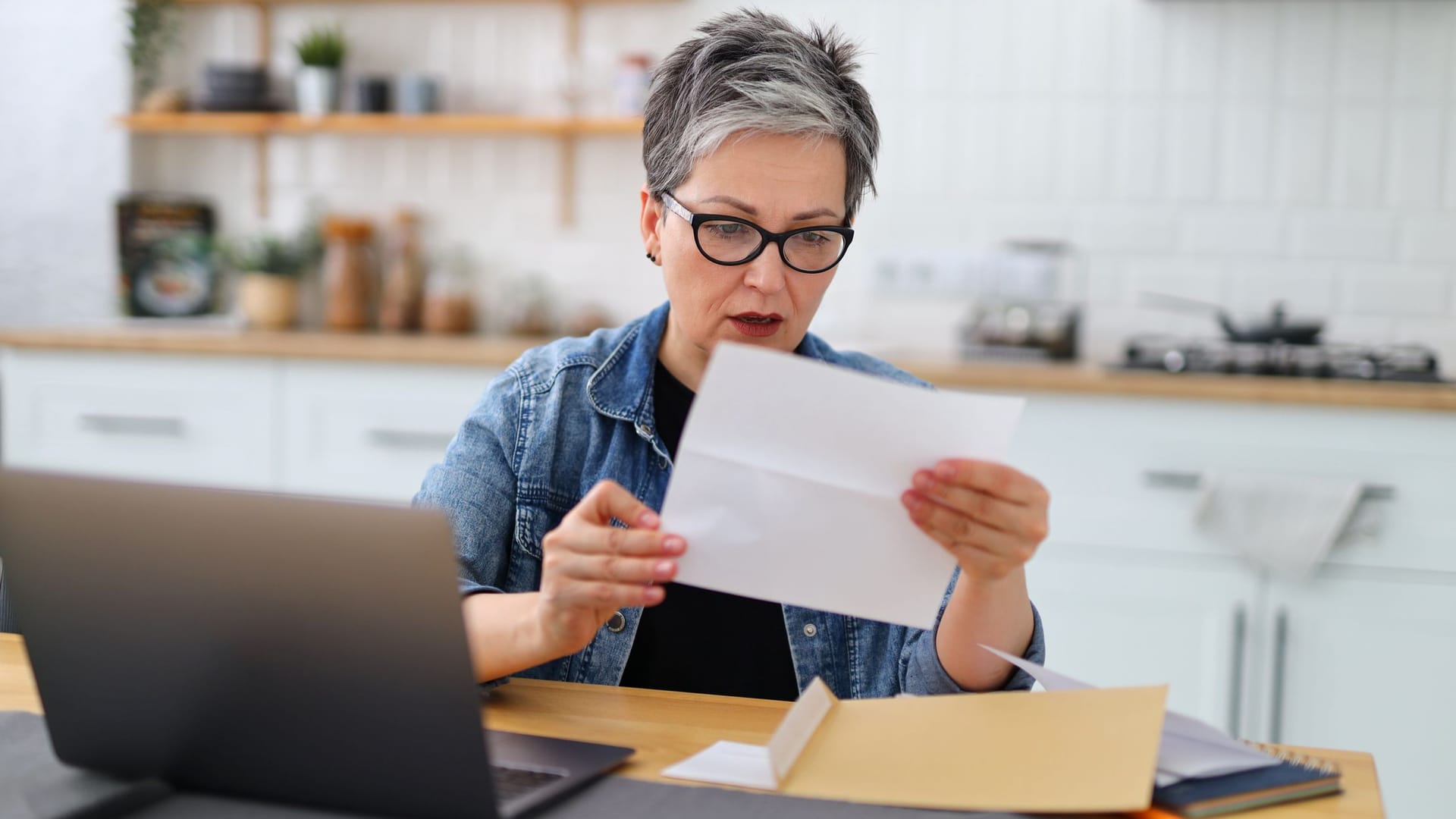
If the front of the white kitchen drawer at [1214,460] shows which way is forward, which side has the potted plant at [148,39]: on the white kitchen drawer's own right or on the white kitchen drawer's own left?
on the white kitchen drawer's own right

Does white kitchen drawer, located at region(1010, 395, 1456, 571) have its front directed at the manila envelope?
yes

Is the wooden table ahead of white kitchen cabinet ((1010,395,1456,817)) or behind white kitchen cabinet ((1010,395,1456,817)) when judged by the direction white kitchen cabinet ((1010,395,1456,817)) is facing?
ahead

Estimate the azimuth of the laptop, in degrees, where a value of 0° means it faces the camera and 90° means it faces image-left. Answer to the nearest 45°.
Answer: approximately 225°

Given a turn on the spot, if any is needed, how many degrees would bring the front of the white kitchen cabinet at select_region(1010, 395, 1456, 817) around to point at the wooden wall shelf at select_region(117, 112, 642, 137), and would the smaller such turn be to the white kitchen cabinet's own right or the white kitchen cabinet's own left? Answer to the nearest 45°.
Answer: approximately 90° to the white kitchen cabinet's own right

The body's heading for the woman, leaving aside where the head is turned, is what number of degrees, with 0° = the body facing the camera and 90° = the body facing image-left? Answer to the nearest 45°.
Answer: approximately 0°
